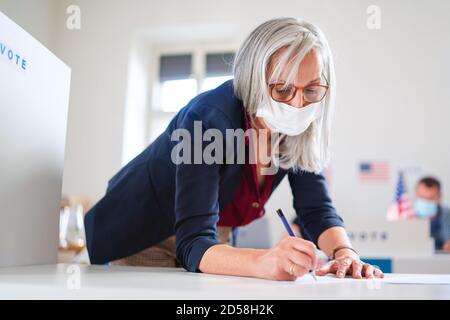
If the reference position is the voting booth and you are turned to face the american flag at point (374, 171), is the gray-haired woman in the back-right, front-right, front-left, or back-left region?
front-right

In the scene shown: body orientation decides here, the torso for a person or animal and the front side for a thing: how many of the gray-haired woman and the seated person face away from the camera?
0

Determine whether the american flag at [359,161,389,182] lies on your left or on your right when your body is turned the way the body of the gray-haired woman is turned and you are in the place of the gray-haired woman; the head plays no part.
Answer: on your left

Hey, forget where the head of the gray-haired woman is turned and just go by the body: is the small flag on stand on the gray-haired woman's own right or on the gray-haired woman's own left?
on the gray-haired woman's own left

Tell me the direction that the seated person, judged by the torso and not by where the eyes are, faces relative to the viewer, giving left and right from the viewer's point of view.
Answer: facing the viewer and to the left of the viewer

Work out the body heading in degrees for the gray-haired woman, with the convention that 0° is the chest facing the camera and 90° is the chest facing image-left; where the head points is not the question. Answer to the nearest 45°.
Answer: approximately 315°

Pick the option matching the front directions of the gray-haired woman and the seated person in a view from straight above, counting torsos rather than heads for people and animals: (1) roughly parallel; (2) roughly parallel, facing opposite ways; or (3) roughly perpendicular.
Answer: roughly perpendicular

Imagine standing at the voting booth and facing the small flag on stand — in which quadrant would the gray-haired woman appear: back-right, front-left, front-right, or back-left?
front-right

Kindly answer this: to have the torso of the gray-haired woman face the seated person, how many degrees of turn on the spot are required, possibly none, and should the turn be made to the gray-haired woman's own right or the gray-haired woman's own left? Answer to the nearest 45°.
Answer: approximately 90° to the gray-haired woman's own left
